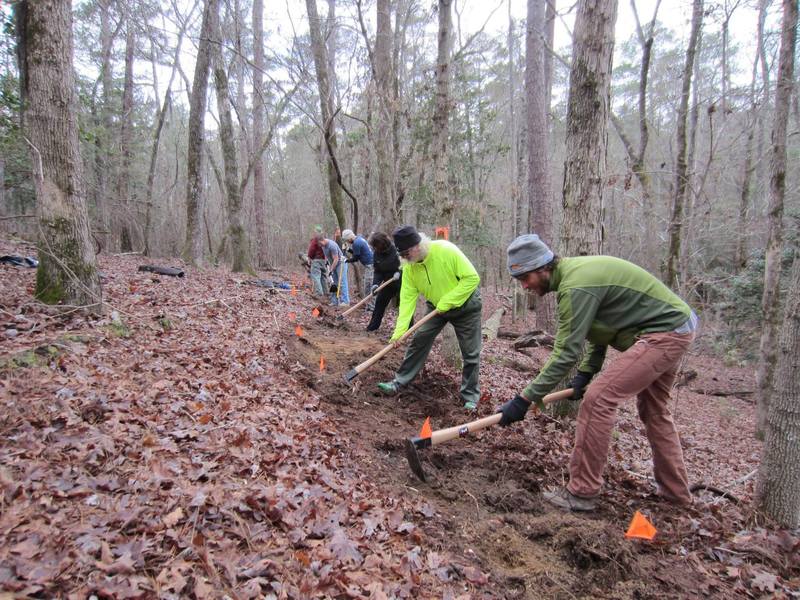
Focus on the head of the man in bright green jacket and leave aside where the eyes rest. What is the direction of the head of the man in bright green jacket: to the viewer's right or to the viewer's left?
to the viewer's left

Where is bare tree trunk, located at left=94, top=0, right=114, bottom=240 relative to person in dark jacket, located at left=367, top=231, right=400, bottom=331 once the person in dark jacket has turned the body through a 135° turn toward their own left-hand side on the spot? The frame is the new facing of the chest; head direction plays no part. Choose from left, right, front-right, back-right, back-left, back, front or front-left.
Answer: back

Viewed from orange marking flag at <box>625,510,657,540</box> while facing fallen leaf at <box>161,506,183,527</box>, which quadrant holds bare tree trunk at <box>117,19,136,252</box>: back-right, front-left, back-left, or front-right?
front-right

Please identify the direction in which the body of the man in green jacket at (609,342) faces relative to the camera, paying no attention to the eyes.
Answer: to the viewer's left

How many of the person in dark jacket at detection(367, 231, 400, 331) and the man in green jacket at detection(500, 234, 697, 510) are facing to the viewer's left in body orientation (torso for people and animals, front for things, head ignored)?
2

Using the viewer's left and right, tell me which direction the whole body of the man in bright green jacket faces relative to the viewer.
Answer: facing the viewer and to the left of the viewer

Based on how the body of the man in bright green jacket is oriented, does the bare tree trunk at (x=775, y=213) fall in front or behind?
behind

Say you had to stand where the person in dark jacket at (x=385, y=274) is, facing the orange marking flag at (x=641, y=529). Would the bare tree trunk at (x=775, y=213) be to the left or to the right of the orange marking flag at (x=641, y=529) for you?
left

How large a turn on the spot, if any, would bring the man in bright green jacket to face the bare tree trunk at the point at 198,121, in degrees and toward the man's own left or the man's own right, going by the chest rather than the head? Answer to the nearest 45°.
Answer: approximately 90° to the man's own right

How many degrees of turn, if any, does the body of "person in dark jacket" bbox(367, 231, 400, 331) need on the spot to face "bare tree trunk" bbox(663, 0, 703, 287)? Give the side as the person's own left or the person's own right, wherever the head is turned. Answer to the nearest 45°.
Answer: approximately 180°

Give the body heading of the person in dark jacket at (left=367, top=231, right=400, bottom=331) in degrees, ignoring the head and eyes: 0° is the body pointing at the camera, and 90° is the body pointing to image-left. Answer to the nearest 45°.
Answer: approximately 90°

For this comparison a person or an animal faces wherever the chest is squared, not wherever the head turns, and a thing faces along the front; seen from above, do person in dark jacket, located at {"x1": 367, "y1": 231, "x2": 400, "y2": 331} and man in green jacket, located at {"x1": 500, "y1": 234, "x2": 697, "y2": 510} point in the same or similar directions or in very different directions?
same or similar directions

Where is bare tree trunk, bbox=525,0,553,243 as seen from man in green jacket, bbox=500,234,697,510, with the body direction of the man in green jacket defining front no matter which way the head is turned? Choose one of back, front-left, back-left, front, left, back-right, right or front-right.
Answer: right

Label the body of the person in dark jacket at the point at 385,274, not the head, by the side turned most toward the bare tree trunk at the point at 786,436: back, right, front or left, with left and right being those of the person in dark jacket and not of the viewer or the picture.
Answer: left

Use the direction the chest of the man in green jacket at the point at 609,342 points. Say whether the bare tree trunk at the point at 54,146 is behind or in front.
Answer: in front
